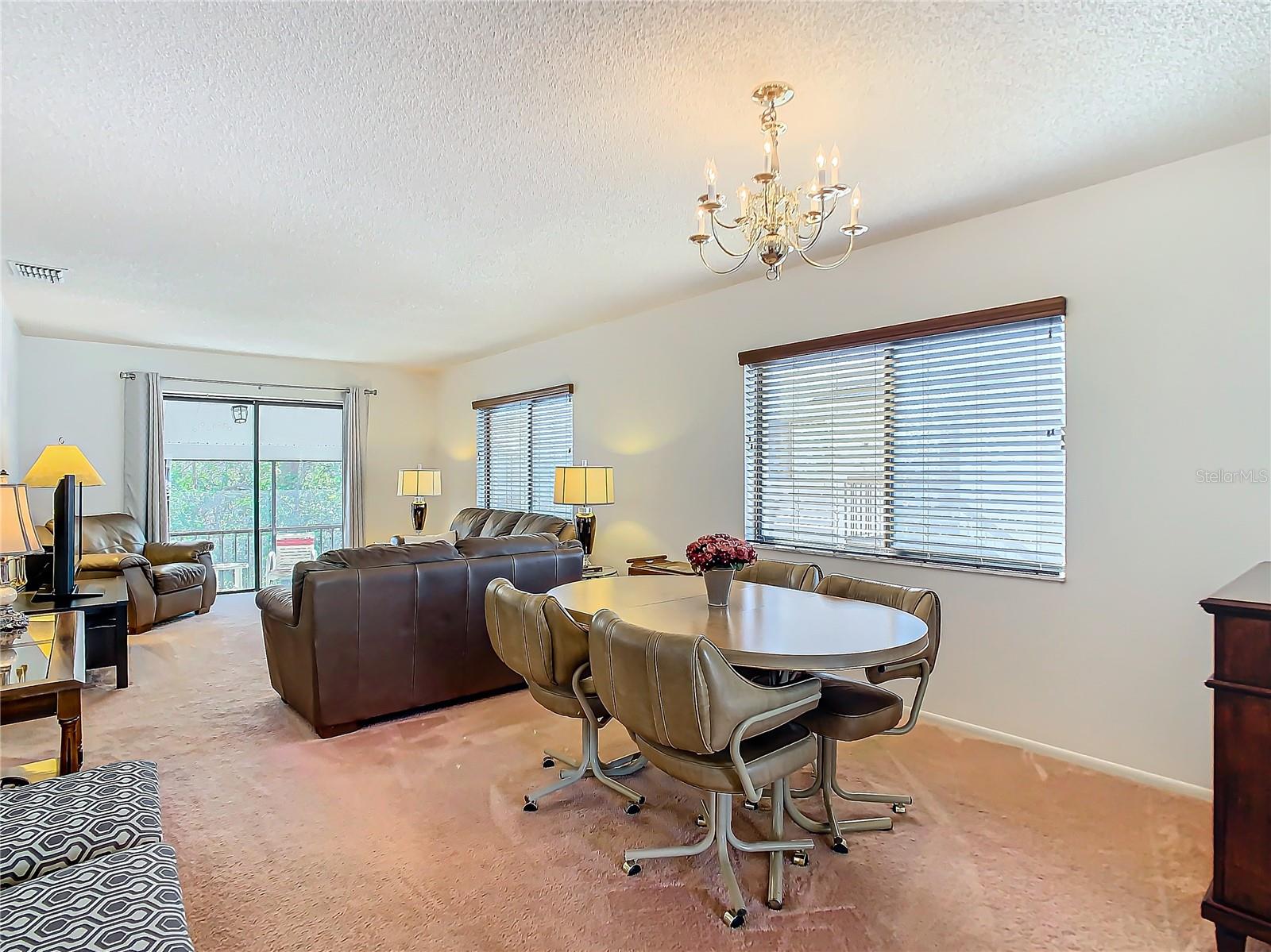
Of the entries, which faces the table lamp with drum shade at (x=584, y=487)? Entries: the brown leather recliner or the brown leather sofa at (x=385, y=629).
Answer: the brown leather recliner

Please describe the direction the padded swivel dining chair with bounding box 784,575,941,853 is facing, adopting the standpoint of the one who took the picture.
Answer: facing the viewer and to the left of the viewer

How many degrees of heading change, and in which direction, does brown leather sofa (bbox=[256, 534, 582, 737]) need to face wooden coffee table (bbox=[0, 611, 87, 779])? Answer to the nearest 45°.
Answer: approximately 90° to its left

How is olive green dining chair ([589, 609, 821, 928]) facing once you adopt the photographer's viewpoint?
facing away from the viewer and to the right of the viewer

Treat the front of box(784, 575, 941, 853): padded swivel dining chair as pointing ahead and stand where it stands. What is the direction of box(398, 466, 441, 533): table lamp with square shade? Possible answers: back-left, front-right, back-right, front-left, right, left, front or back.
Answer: right

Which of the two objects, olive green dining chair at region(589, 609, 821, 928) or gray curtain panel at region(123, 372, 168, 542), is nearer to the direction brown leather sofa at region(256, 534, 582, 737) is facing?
the gray curtain panel

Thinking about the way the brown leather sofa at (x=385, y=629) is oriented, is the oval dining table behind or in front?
behind

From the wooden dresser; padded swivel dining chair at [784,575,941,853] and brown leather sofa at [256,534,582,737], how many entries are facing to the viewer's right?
0

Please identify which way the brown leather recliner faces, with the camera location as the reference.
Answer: facing the viewer and to the right of the viewer

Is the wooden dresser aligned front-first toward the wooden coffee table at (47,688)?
yes

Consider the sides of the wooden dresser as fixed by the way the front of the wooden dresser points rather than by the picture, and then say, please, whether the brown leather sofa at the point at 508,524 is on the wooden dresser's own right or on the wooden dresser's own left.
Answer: on the wooden dresser's own right

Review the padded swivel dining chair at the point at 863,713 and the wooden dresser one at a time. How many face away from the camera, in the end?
0

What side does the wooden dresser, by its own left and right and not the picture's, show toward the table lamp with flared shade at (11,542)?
front

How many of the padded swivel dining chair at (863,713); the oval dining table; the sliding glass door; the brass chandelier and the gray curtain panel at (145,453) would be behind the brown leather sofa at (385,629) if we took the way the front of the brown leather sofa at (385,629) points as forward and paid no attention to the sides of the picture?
3

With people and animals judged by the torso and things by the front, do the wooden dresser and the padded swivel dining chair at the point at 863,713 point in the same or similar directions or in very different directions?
same or similar directions

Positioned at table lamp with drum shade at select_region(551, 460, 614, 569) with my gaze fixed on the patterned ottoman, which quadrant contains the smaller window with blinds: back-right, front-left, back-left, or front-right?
back-right

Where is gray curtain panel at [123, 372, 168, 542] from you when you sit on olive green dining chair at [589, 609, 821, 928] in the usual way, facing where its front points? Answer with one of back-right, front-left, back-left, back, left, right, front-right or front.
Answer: left

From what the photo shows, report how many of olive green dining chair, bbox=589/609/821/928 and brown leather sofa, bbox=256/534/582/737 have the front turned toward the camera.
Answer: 0

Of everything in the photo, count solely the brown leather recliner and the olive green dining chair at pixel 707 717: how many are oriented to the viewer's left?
0
